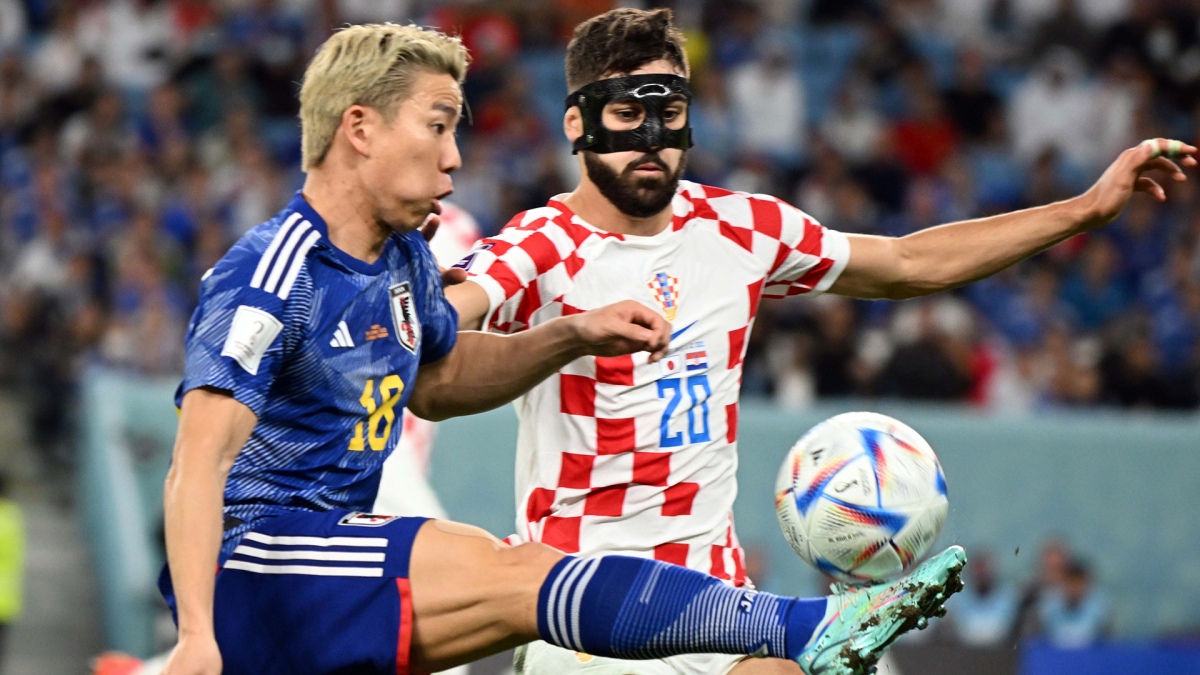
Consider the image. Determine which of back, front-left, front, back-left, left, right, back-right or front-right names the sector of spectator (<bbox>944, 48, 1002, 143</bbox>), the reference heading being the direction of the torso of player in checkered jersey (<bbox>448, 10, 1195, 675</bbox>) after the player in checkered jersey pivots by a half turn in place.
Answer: front-right

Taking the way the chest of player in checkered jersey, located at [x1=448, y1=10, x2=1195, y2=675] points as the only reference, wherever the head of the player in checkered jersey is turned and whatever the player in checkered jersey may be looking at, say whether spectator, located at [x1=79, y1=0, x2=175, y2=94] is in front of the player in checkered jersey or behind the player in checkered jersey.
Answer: behind

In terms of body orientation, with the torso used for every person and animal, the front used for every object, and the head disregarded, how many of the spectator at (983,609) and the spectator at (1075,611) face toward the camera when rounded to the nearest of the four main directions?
2

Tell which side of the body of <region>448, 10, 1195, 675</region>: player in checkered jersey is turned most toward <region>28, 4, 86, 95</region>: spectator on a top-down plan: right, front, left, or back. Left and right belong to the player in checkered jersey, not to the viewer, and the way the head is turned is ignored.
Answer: back

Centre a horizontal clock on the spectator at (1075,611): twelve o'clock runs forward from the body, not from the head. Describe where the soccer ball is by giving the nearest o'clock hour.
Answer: The soccer ball is roughly at 12 o'clock from the spectator.

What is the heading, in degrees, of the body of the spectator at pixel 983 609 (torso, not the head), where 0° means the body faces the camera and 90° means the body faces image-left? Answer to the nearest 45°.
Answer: approximately 0°

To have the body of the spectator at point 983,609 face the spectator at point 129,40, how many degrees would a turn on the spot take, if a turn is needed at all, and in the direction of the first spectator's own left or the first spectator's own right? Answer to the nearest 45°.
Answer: approximately 90° to the first spectator's own right

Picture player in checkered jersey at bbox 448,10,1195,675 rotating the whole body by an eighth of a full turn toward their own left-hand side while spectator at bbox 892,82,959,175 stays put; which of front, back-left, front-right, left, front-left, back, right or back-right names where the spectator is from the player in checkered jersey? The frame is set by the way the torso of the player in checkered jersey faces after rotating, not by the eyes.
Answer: left

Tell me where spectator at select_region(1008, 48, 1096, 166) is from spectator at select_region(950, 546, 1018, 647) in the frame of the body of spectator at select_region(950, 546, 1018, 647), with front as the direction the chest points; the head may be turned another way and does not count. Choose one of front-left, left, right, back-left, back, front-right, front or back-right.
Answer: back

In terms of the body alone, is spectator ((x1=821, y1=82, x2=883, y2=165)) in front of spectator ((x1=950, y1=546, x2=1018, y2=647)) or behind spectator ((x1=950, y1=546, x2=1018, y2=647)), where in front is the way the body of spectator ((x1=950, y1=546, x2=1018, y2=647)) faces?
behind

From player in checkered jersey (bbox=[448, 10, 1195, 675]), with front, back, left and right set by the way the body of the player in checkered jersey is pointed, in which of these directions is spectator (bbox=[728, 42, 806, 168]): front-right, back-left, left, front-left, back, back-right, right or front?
back-left

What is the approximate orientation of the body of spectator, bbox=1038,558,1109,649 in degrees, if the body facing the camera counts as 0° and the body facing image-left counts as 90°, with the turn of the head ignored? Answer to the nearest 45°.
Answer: approximately 0°
